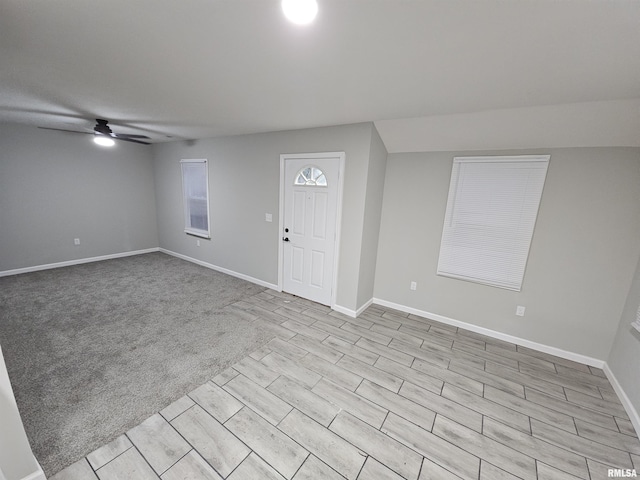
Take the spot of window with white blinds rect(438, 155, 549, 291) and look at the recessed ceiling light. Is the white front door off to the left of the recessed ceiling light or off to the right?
right

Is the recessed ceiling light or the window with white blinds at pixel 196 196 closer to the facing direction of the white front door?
the recessed ceiling light

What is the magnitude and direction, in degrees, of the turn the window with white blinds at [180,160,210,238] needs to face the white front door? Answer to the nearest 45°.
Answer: approximately 90° to its left

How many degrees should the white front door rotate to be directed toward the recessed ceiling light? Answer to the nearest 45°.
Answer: approximately 45° to its left

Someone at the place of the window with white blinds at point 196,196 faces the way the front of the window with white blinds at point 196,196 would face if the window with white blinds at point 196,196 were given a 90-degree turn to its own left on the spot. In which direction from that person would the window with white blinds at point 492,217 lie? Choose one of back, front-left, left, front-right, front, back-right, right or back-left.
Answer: front

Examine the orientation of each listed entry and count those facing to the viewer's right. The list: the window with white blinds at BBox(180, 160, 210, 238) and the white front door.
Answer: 0

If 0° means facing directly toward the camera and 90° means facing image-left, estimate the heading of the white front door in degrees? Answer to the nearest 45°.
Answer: approximately 45°

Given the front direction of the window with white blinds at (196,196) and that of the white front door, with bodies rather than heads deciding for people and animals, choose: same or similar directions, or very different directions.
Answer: same or similar directions

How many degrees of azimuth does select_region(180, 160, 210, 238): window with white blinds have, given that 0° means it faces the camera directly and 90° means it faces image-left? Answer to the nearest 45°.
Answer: approximately 45°
